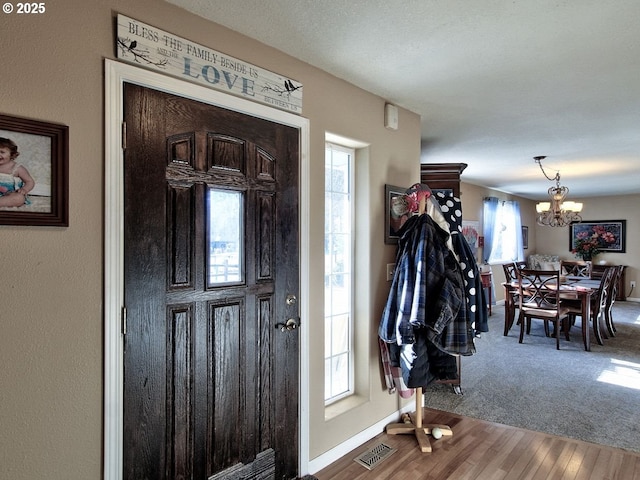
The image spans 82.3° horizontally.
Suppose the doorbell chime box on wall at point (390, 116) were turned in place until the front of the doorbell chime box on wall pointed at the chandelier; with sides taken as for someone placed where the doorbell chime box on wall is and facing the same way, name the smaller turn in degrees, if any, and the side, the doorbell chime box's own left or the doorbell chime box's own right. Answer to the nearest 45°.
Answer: approximately 90° to the doorbell chime box's own left

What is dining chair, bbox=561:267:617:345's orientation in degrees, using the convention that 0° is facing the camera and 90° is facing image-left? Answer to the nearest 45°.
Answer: approximately 90°

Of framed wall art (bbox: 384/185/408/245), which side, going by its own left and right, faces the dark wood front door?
right

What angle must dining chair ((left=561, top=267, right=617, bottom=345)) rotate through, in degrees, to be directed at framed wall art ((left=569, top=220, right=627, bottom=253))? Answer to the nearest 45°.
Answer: approximately 90° to its right

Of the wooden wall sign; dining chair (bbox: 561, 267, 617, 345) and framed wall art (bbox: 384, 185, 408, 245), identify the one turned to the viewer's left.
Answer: the dining chair

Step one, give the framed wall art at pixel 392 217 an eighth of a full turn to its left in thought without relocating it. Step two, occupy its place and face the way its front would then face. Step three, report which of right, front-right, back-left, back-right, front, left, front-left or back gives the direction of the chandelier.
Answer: front-left

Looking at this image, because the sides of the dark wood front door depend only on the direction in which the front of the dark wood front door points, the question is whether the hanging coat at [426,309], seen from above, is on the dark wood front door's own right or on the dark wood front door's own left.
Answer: on the dark wood front door's own left

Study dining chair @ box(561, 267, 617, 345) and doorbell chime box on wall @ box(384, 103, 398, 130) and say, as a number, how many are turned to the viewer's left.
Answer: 1

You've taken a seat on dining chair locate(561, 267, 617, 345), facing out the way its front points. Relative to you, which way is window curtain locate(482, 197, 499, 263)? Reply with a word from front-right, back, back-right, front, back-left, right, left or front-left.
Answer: front-right
